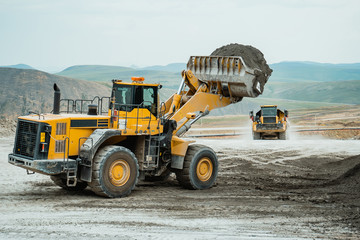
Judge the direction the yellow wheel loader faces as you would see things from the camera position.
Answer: facing away from the viewer and to the right of the viewer

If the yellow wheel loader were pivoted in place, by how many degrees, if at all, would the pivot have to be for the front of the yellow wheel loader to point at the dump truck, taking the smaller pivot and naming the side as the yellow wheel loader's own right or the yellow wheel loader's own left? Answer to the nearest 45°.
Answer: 0° — it already faces it

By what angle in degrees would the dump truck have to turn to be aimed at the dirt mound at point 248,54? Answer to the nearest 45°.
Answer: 0° — it already faces it

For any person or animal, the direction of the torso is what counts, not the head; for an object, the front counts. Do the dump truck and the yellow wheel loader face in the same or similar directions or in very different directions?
very different directions

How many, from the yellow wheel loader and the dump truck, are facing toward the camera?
1
